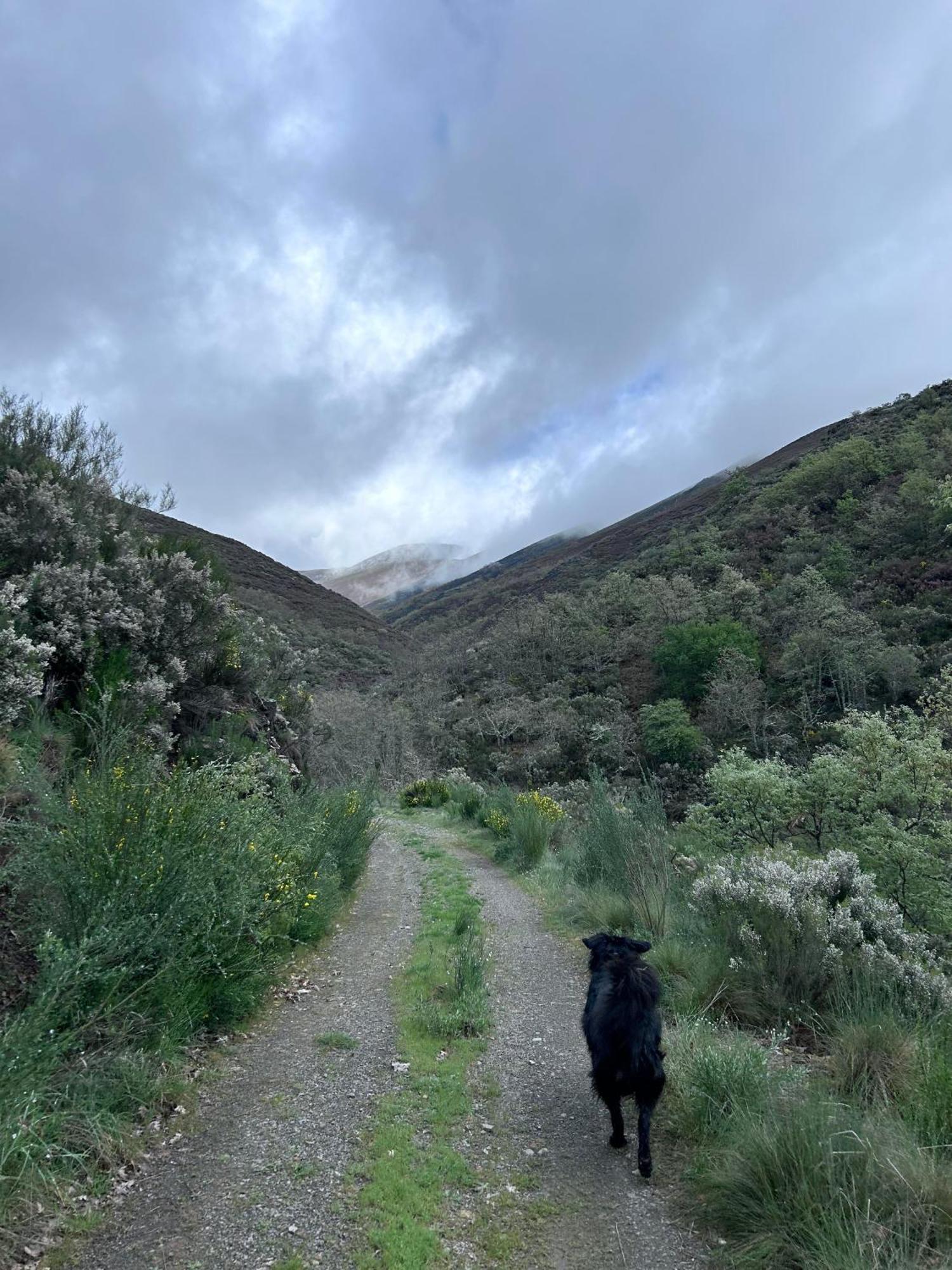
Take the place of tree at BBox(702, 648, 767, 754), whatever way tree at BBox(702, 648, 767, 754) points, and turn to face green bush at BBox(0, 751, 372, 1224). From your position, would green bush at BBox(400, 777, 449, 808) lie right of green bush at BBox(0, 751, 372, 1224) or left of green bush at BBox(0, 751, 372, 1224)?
right

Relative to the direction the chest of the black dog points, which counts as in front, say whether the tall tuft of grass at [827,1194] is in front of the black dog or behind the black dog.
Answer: behind

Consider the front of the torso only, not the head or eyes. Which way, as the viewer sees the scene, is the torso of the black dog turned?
away from the camera

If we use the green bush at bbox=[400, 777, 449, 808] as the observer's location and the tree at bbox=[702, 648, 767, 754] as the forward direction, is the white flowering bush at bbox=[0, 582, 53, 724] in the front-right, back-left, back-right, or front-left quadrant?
back-right

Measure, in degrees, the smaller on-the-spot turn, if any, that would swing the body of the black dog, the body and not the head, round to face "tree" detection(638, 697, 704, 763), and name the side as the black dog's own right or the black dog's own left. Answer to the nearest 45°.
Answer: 0° — it already faces it

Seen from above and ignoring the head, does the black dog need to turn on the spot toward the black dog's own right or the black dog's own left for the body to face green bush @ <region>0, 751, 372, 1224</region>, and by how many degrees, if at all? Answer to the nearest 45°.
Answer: approximately 90° to the black dog's own left

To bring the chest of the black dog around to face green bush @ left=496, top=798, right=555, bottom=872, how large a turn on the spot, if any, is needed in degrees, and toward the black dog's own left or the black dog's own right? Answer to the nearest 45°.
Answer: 0° — it already faces it
